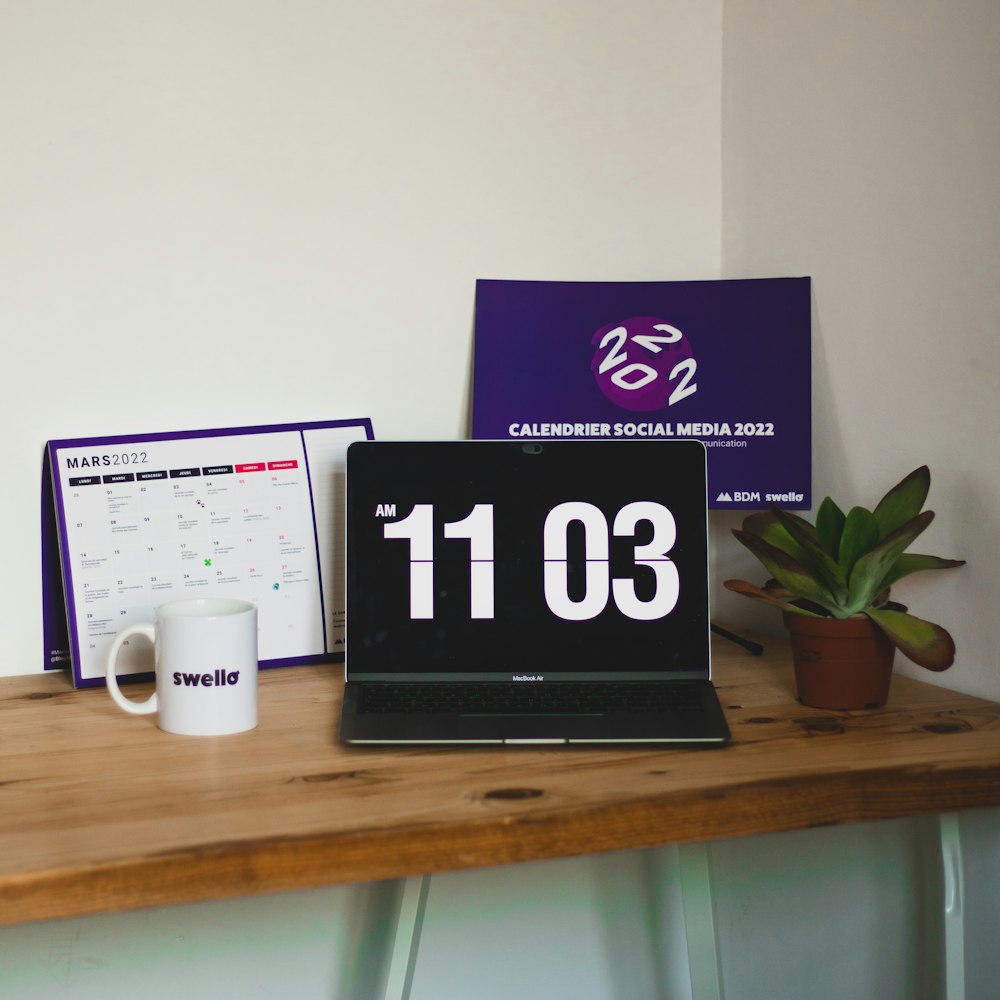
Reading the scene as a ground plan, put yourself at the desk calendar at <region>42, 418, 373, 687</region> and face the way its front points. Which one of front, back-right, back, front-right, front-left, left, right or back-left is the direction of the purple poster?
left

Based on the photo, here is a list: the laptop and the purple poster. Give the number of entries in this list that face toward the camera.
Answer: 2

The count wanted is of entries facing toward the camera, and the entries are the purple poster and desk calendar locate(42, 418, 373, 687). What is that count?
2
